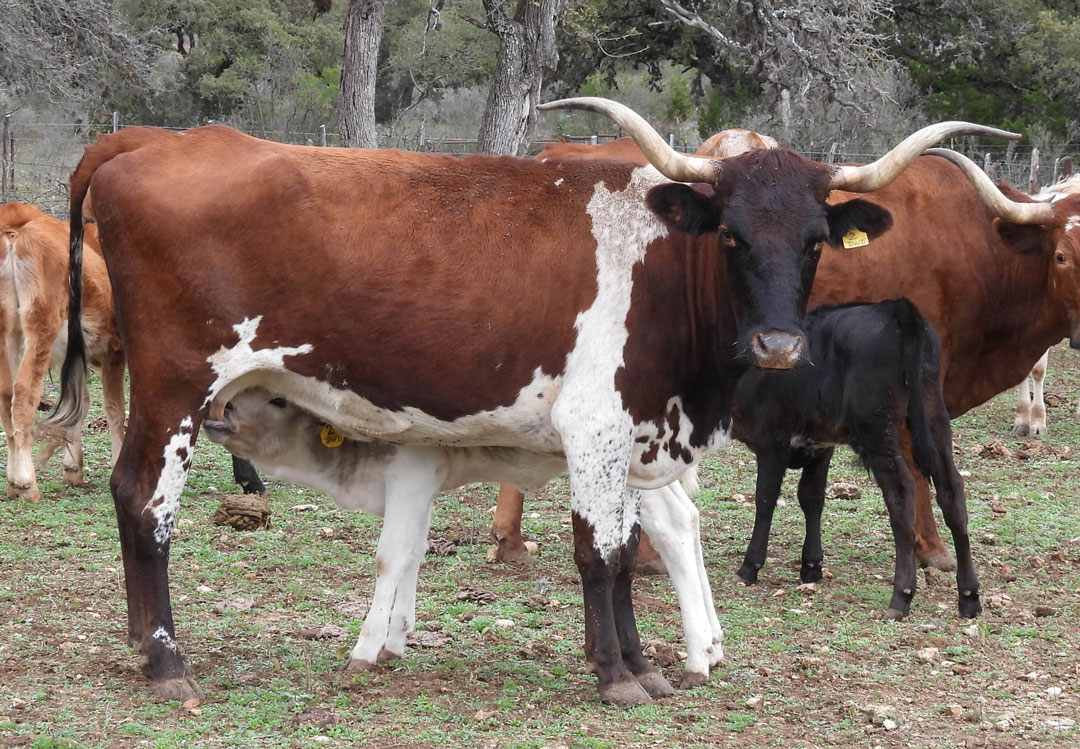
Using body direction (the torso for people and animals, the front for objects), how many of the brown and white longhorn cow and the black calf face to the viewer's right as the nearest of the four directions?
1

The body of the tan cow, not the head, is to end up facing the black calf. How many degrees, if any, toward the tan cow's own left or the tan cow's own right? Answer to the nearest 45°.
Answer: approximately 90° to the tan cow's own right

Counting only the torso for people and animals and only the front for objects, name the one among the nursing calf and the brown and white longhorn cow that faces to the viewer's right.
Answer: the brown and white longhorn cow

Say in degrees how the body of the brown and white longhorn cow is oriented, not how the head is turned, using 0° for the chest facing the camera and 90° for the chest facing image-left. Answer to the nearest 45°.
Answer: approximately 270°

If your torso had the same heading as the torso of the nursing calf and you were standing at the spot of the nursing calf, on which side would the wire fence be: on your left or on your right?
on your right

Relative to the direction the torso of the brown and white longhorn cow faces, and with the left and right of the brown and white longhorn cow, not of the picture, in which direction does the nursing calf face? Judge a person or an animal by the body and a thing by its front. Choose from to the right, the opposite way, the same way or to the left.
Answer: the opposite way

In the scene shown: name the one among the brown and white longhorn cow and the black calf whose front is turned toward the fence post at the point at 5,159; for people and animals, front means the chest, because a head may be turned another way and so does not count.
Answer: the black calf

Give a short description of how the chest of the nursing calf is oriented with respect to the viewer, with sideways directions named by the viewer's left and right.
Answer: facing to the left of the viewer

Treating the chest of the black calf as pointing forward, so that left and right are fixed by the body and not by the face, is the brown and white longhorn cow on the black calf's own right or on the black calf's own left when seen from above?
on the black calf's own left

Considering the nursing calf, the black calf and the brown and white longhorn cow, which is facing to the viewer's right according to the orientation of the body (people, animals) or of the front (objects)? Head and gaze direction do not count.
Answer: the brown and white longhorn cow

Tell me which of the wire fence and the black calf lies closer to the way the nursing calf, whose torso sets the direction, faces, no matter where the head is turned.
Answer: the wire fence

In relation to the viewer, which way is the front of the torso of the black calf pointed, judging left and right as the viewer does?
facing away from the viewer and to the left of the viewer

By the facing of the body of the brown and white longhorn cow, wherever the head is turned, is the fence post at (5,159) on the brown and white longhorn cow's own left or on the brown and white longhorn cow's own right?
on the brown and white longhorn cow's own left
